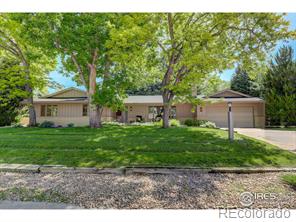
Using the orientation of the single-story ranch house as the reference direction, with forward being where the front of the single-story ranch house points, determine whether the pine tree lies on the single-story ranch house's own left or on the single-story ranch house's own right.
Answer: on the single-story ranch house's own left

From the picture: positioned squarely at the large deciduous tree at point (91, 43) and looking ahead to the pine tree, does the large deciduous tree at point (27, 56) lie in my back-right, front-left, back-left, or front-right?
back-left

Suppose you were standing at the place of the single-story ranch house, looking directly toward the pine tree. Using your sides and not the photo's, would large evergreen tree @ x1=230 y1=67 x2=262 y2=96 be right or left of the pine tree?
left

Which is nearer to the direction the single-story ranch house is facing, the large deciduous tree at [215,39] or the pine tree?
the large deciduous tree

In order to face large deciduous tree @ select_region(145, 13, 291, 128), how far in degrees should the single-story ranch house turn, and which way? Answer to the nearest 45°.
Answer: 0° — it already faces it

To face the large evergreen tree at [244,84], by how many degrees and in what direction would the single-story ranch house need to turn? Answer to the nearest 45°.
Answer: approximately 135° to its left

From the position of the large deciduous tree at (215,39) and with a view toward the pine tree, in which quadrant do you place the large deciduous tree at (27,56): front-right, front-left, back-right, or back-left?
back-left

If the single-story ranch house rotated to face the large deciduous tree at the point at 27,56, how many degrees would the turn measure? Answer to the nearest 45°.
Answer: approximately 45° to its right

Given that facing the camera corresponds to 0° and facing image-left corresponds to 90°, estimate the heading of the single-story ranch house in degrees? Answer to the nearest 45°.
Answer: approximately 0°
